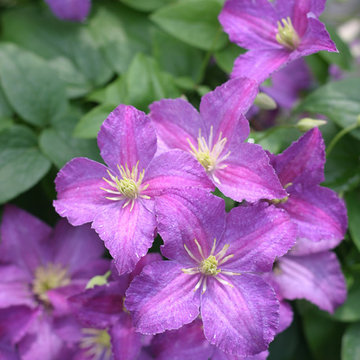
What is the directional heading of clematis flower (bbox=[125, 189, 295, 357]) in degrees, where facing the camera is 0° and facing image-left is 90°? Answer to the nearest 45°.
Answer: approximately 0°

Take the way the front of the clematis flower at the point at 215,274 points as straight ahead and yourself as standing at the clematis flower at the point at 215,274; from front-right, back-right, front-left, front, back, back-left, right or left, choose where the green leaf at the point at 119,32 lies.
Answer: back-right

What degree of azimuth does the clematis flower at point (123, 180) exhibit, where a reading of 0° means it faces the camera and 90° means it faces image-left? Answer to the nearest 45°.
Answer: approximately 0°

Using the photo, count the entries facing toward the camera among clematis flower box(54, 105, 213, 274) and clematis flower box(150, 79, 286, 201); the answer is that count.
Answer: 2

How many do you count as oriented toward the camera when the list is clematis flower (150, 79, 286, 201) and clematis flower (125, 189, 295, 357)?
2
